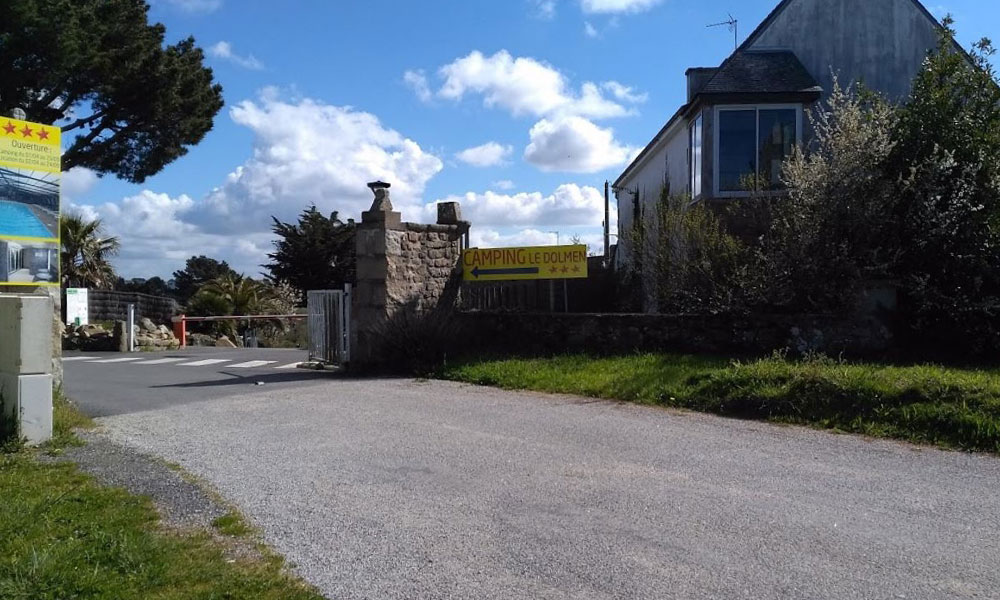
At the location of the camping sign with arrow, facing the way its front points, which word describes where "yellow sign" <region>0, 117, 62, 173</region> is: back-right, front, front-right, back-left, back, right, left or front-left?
front-right

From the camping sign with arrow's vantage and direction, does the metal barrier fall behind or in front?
behind

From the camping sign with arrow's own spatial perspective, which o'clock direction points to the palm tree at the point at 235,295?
The palm tree is roughly at 5 o'clock from the camping sign with arrow.

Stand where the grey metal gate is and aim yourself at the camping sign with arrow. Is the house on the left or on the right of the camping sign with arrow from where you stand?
left

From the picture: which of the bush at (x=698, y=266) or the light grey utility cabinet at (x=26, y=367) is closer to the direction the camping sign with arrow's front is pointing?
the light grey utility cabinet

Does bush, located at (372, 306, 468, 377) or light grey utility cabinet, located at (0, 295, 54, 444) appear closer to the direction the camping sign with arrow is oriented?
the light grey utility cabinet

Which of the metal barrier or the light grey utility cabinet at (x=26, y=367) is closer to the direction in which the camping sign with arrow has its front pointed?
the light grey utility cabinet

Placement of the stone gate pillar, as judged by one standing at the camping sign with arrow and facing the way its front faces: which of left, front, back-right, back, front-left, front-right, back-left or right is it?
right

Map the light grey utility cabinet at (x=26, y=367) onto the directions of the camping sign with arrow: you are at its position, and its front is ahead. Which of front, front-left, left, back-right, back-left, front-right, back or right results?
front-right

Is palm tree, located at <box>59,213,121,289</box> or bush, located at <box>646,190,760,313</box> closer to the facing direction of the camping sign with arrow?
the bush

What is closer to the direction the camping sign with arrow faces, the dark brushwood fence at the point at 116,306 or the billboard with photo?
the billboard with photo

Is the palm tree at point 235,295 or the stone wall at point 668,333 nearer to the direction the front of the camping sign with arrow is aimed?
the stone wall

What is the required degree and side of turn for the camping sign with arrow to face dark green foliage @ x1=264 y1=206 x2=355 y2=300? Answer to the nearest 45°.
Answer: approximately 180°

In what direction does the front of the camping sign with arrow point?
toward the camera

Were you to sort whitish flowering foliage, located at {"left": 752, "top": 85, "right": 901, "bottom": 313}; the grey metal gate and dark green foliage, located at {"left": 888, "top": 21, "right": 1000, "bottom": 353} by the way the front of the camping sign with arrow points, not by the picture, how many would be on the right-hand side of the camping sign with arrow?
1

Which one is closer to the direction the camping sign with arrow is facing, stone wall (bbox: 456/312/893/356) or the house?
the stone wall
